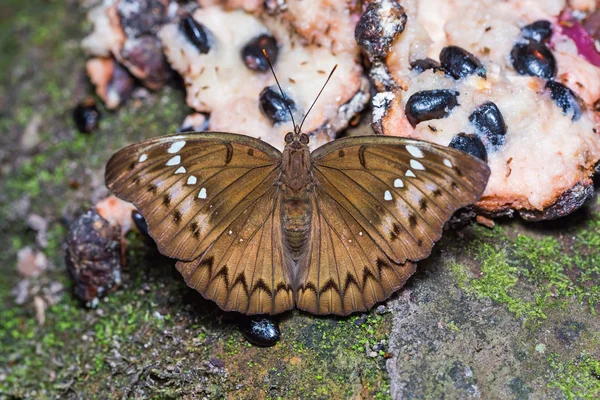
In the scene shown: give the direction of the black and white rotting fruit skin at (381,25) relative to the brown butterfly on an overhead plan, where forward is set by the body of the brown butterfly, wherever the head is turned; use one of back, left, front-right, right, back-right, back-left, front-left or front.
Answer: front-right

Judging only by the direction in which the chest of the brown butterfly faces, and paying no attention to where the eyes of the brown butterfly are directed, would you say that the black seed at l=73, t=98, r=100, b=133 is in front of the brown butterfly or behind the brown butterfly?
in front

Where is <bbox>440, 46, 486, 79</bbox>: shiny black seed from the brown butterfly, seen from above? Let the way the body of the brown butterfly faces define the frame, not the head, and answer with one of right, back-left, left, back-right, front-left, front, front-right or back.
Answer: front-right

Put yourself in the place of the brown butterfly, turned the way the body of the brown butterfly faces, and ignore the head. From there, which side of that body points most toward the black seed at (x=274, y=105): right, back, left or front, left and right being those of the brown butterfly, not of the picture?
front

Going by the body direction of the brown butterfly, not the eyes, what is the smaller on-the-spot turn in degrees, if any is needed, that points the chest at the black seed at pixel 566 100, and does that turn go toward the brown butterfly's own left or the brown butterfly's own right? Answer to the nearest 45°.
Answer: approximately 90° to the brown butterfly's own right

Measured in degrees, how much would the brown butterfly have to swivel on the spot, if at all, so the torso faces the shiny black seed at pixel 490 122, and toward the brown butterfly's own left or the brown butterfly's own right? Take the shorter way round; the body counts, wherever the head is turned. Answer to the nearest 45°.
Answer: approximately 90° to the brown butterfly's own right

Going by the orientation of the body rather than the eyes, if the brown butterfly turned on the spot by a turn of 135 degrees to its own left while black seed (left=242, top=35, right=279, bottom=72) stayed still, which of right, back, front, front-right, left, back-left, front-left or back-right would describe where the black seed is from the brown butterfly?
back-right

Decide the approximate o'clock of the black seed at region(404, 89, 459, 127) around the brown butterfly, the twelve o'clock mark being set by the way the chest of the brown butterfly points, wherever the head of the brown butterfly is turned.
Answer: The black seed is roughly at 2 o'clock from the brown butterfly.

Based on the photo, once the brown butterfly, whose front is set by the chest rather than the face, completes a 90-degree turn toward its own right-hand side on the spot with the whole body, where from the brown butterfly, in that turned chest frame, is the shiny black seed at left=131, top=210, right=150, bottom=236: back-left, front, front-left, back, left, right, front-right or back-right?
back-left

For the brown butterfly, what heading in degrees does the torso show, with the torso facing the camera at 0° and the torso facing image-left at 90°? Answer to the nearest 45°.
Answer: approximately 180°
